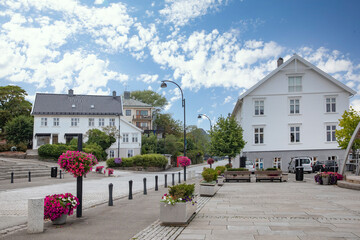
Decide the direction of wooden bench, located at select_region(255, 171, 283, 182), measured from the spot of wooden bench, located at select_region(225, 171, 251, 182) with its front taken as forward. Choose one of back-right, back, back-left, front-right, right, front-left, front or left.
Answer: left

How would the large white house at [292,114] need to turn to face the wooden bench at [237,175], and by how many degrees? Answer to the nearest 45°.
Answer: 0° — it already faces it

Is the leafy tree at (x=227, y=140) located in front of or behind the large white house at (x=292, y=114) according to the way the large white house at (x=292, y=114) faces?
in front

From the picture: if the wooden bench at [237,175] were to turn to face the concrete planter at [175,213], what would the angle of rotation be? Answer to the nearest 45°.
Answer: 0° — it already faces it

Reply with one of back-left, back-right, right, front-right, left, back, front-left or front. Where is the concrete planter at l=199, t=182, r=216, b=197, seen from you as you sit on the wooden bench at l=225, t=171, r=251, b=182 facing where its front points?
front

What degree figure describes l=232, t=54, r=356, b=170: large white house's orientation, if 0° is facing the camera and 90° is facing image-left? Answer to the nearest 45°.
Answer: approximately 0°

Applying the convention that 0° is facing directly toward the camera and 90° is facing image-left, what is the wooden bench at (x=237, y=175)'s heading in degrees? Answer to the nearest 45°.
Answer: approximately 0°

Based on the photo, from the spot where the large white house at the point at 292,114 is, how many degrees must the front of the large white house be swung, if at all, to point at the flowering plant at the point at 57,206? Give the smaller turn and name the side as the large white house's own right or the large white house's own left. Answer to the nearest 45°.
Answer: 0° — it already faces it

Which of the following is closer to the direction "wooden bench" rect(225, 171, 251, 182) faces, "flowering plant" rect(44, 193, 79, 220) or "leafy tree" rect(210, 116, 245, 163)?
the flowering plant

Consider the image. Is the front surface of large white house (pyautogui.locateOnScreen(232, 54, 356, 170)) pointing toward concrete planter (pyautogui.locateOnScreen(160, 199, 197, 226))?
yes

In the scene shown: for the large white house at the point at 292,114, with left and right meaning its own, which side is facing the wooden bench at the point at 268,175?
front

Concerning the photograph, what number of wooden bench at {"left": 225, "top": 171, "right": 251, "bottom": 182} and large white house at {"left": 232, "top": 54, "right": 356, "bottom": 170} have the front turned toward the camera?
2

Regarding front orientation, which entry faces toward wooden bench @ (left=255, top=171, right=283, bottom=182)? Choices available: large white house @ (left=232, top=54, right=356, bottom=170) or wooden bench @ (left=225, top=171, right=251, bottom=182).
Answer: the large white house
